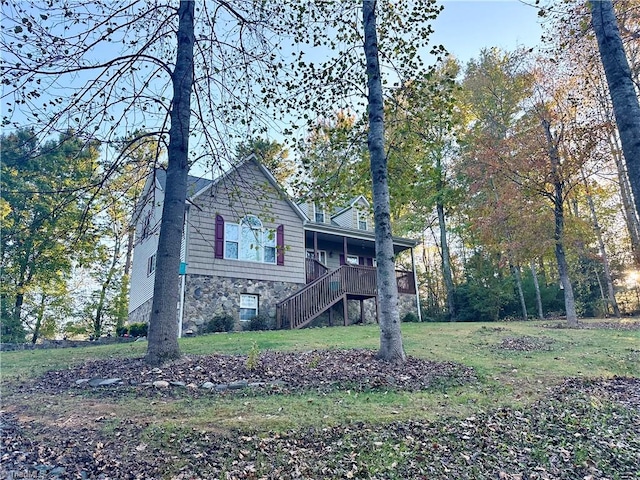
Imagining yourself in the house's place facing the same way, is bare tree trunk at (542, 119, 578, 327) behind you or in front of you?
in front

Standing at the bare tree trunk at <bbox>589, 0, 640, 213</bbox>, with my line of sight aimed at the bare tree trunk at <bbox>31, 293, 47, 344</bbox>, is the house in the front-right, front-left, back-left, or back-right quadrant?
front-right

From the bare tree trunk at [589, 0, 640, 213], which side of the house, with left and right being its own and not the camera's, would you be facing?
front

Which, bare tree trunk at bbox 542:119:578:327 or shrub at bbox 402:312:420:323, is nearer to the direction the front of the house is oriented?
the bare tree trunk

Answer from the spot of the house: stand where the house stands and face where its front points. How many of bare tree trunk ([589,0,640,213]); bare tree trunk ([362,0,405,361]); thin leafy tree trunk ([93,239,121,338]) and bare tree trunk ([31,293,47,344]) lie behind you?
2

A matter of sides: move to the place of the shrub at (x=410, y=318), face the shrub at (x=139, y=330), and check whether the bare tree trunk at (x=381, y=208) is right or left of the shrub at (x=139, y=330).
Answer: left

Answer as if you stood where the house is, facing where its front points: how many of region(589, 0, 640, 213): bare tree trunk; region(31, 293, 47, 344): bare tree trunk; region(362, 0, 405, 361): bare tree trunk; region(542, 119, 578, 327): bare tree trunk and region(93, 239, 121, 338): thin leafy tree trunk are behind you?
2

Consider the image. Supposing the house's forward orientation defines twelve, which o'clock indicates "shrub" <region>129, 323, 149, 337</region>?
The shrub is roughly at 4 o'clock from the house.

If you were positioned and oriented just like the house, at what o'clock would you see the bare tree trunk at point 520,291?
The bare tree trunk is roughly at 10 o'clock from the house.

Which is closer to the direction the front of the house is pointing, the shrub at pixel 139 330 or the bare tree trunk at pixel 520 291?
the bare tree trunk

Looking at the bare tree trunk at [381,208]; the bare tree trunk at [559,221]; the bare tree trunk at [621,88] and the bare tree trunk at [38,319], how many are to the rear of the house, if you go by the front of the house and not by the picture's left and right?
1

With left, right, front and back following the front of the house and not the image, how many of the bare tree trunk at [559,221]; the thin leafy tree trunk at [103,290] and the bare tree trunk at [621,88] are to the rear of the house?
1

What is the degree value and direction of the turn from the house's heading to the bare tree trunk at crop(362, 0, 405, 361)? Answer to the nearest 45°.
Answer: approximately 45° to its right

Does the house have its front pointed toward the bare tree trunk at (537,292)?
no

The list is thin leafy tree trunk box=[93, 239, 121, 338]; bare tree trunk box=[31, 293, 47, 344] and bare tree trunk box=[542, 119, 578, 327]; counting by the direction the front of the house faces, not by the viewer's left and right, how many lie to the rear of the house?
2

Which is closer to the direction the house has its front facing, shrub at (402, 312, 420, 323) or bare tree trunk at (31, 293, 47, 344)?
the shrub

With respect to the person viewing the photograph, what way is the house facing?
facing the viewer and to the right of the viewer
